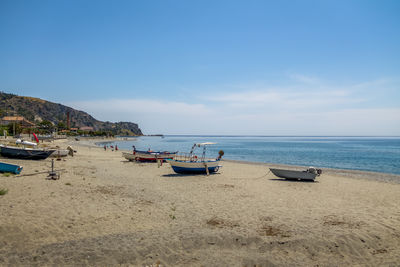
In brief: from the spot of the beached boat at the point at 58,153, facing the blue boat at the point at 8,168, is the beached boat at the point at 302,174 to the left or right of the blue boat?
left

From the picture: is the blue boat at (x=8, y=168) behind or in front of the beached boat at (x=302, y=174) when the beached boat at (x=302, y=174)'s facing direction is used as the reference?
in front

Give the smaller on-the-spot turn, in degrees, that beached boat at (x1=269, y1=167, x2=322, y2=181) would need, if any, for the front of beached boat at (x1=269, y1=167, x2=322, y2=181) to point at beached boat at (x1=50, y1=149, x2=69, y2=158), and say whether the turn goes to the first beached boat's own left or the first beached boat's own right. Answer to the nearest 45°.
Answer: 0° — it already faces it

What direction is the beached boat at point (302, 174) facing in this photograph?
to the viewer's left

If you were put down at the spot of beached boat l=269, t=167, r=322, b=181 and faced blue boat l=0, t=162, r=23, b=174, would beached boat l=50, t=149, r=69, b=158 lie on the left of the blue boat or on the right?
right
